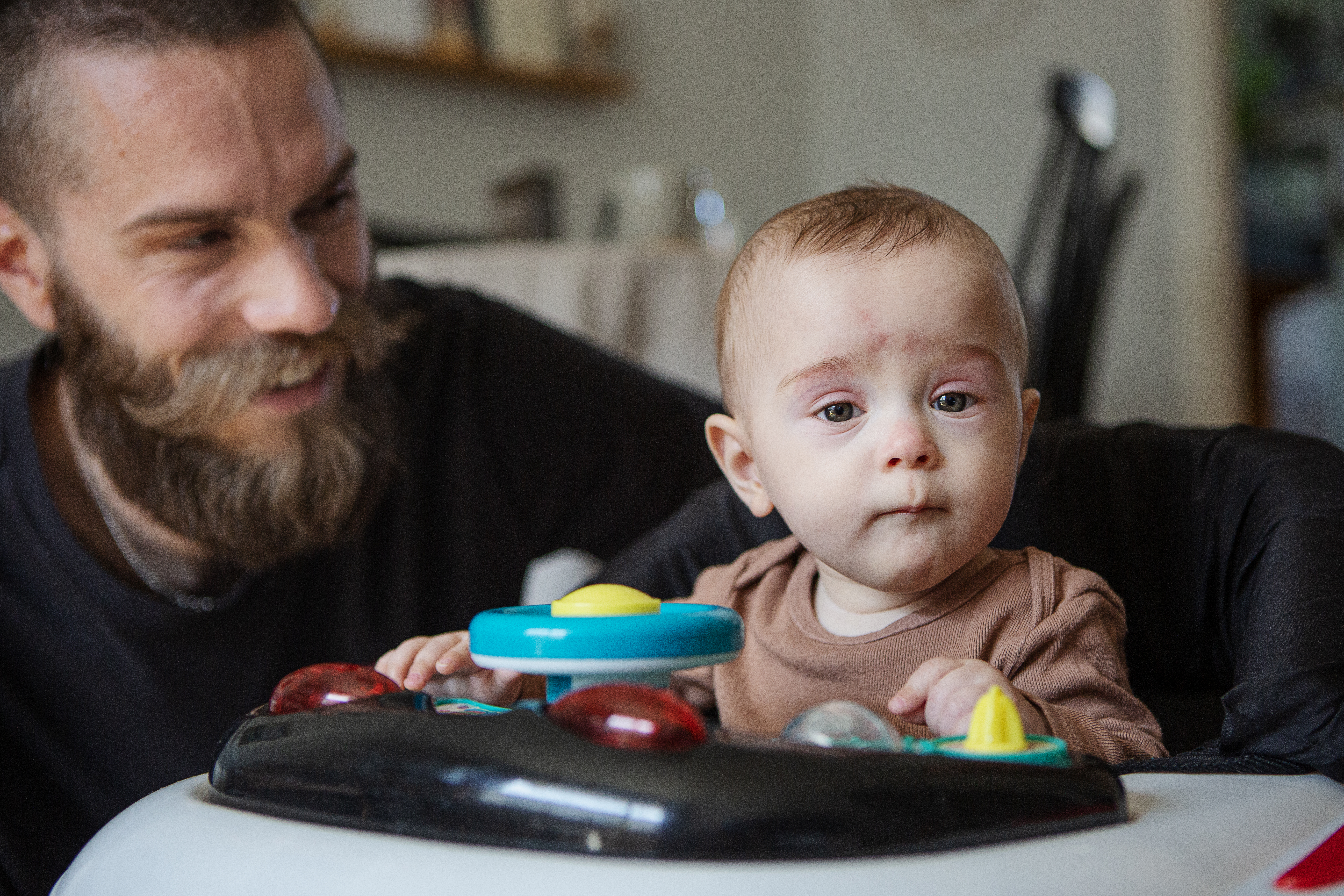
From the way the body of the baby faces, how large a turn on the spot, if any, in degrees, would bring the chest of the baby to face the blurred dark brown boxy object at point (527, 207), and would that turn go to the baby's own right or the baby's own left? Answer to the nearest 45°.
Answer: approximately 180°

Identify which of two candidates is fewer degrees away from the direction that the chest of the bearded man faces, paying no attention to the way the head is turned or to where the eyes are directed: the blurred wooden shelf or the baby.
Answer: the baby

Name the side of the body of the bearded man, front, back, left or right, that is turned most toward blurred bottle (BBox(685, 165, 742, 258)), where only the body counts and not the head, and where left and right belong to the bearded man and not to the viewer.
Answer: left

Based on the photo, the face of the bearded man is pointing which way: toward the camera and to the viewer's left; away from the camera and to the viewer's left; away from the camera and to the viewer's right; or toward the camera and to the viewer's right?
toward the camera and to the viewer's right

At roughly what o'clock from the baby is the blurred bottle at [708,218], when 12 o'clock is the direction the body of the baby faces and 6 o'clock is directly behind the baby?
The blurred bottle is roughly at 6 o'clock from the baby.

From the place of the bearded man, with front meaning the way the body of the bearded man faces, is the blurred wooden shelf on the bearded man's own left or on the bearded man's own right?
on the bearded man's own left

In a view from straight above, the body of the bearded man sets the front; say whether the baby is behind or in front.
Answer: in front

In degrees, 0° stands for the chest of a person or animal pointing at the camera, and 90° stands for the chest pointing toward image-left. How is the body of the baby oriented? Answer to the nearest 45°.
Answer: approximately 0°

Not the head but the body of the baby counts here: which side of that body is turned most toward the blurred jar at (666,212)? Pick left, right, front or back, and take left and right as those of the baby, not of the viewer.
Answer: back
